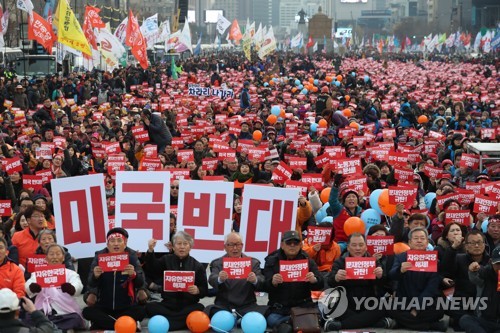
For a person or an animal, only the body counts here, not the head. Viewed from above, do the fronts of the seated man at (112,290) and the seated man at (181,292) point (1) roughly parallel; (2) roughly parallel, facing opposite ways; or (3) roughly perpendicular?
roughly parallel

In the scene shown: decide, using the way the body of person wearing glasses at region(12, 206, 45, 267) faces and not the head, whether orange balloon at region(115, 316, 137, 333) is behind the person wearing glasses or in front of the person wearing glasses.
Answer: in front

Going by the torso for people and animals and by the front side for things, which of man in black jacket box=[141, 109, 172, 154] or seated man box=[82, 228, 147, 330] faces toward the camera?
the seated man

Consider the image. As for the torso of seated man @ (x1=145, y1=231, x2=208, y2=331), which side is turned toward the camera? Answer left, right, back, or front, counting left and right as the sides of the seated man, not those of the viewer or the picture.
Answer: front

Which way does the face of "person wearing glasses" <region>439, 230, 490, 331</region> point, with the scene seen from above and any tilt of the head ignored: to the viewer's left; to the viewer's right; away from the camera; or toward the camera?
toward the camera

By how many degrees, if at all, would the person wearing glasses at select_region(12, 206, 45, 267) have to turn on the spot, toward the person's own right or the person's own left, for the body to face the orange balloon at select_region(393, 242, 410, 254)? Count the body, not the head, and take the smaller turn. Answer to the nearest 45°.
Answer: approximately 45° to the person's own left

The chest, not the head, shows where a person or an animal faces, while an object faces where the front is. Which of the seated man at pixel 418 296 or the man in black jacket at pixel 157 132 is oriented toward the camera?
the seated man

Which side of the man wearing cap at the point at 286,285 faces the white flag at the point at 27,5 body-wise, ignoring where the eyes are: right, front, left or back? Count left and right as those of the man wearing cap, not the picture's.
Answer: back

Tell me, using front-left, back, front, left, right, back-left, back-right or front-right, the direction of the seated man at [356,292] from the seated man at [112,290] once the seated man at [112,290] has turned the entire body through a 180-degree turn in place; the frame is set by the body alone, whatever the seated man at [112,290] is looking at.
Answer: right

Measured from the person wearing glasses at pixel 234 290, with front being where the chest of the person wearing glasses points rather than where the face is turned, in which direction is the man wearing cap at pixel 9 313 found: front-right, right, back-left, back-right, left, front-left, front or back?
front-right

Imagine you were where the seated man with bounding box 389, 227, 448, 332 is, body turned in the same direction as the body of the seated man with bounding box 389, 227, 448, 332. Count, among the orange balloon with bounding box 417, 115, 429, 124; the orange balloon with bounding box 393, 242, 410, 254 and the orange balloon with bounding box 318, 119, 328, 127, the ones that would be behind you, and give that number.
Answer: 3

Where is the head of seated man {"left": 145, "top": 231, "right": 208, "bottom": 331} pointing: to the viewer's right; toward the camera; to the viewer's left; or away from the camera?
toward the camera

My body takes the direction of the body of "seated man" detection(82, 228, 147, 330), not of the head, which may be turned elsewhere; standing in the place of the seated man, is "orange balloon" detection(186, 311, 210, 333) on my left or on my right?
on my left
